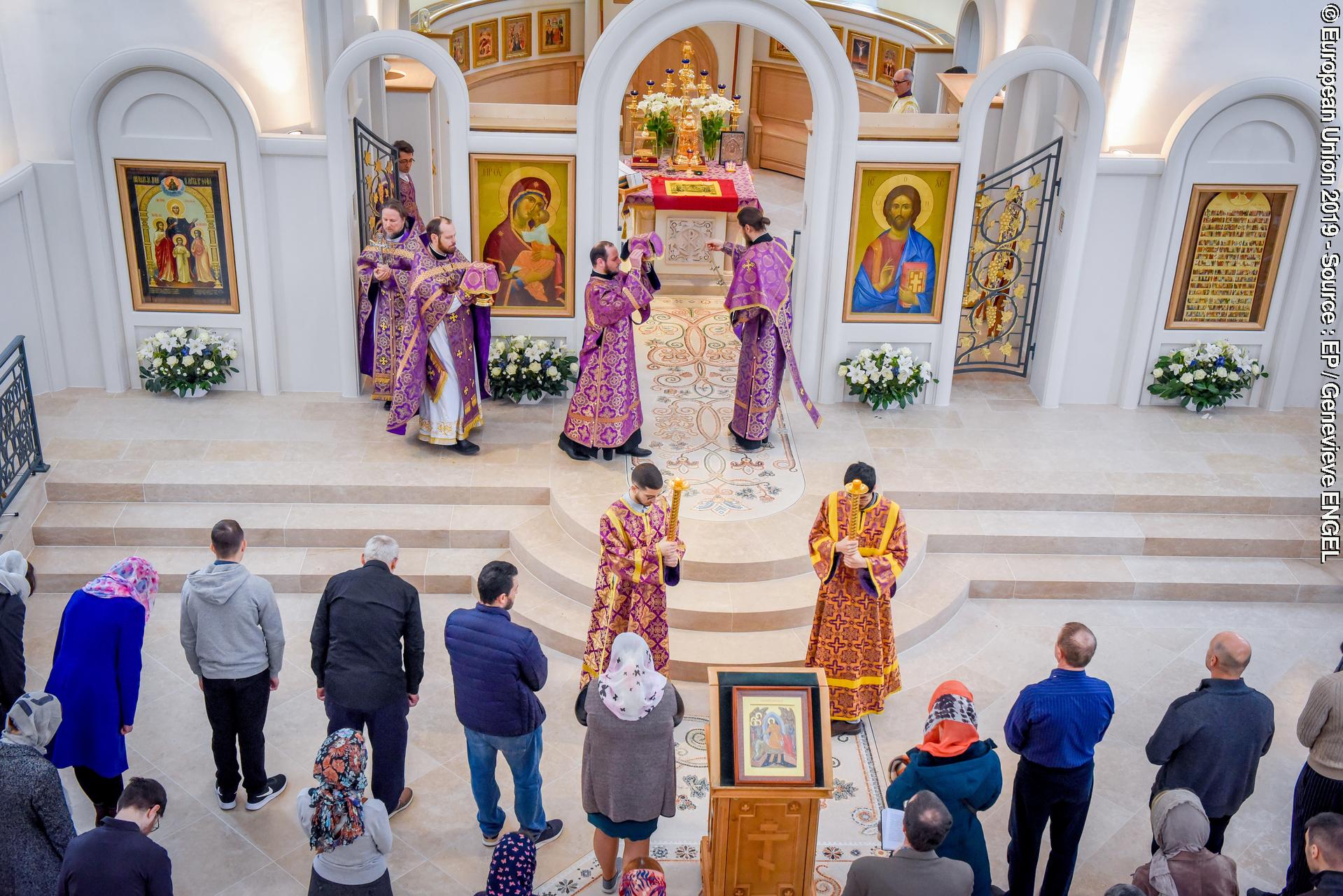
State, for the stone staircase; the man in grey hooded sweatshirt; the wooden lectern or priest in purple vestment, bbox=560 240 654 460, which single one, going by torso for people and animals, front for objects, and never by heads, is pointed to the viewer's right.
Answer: the priest in purple vestment

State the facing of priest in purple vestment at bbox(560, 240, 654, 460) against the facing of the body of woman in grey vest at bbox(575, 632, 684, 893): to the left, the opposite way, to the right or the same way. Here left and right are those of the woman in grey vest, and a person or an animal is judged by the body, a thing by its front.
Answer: to the right

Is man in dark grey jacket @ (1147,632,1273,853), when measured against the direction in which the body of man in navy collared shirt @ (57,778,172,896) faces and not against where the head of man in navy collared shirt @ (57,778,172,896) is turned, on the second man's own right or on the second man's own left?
on the second man's own right

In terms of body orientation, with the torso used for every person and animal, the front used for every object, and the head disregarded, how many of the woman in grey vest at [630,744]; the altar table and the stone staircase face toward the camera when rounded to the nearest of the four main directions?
2

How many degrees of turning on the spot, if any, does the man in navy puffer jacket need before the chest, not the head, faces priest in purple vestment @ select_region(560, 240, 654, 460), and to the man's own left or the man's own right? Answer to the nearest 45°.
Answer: approximately 45° to the man's own left

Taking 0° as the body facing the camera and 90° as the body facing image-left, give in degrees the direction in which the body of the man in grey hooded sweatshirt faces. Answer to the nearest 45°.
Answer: approximately 180°

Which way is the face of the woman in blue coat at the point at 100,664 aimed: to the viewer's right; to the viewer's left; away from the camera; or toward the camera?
away from the camera
